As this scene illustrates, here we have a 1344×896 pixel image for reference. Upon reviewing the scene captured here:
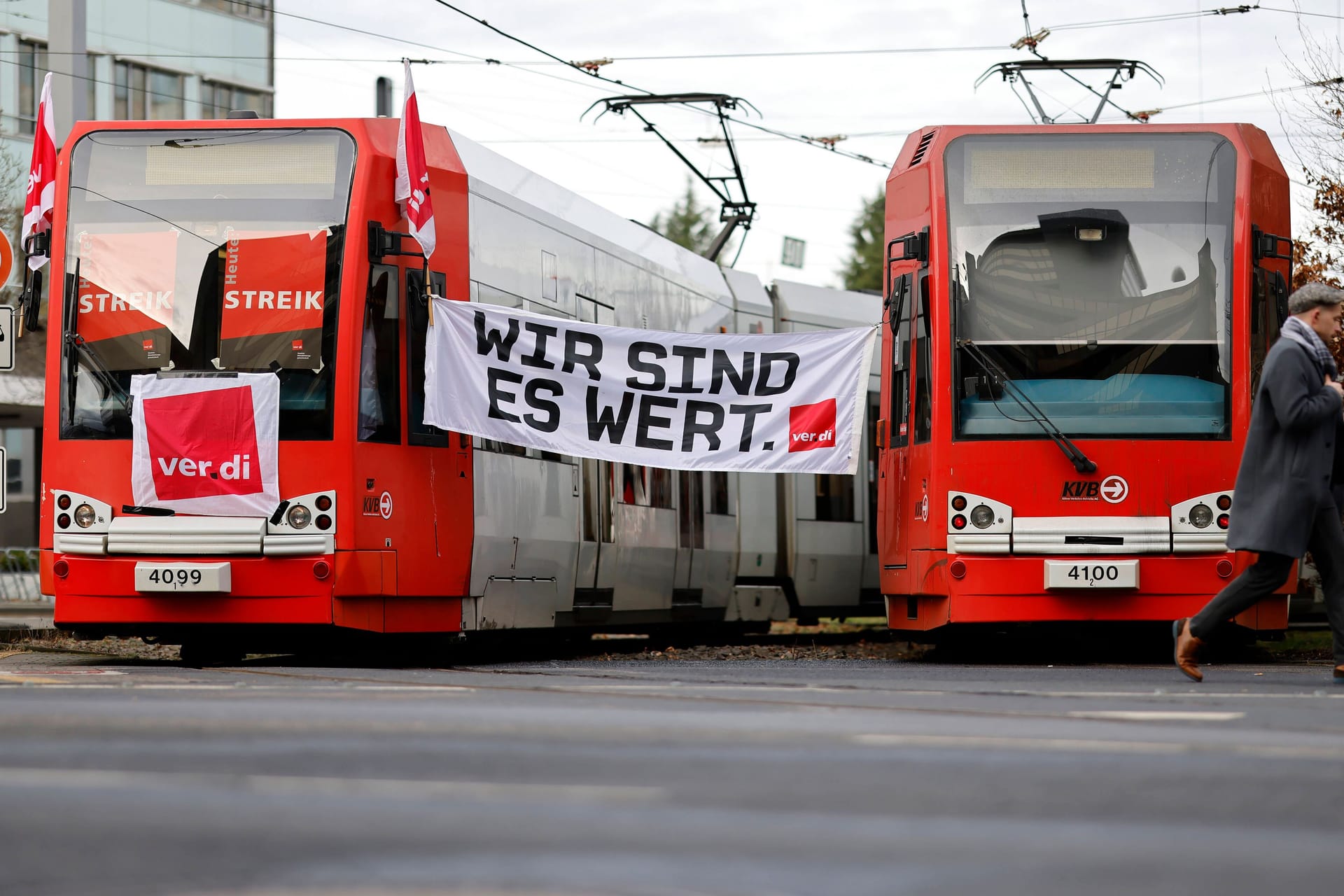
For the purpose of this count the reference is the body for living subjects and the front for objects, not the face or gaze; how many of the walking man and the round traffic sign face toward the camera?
1

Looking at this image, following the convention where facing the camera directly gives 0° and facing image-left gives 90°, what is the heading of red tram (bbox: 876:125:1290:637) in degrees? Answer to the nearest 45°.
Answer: approximately 0°

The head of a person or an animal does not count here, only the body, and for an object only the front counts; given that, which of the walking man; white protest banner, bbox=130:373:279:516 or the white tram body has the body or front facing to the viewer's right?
the walking man

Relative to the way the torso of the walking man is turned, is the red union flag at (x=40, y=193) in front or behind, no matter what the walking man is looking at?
behind

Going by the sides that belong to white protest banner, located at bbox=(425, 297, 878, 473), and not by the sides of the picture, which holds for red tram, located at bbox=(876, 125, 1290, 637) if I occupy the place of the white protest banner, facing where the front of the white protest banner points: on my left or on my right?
on my left

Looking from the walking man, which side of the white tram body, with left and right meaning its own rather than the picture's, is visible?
left

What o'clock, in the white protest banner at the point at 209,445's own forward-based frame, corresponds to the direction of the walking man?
The walking man is roughly at 10 o'clock from the white protest banner.

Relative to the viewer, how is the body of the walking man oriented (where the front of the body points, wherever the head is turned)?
to the viewer's right

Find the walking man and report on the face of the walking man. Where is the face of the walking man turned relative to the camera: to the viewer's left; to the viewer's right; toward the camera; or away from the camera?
to the viewer's right
